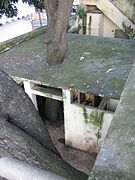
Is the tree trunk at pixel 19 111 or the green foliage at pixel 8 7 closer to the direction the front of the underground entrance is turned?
the tree trunk

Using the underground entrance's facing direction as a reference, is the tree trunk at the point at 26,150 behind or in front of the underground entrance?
in front

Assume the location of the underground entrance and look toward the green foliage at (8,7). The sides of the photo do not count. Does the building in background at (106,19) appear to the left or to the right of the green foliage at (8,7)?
right

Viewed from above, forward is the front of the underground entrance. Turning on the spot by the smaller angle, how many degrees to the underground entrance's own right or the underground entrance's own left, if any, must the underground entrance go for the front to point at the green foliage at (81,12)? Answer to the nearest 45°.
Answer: approximately 180°

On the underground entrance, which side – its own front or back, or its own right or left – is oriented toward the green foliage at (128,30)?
back

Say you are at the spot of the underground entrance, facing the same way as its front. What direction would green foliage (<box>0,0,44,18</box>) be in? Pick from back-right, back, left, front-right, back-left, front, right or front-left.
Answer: back-right

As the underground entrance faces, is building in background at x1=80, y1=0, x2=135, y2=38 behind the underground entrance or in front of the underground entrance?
behind

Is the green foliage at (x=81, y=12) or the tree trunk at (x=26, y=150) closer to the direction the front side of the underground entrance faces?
the tree trunk

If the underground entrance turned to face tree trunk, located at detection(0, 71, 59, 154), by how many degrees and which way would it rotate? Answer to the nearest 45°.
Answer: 0° — it already faces it

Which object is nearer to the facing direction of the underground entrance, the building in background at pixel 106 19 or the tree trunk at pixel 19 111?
the tree trunk

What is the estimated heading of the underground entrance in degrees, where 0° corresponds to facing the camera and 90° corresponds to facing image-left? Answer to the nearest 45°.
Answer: approximately 0°
